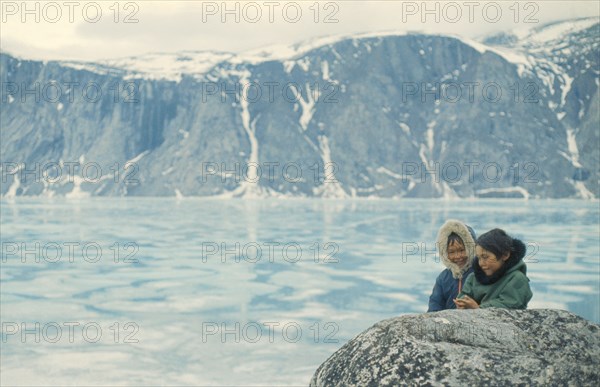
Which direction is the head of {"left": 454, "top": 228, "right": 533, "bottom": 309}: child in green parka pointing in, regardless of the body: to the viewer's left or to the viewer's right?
to the viewer's left

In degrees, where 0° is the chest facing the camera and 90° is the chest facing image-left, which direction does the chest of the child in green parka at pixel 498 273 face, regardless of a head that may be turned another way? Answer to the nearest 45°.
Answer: approximately 45°

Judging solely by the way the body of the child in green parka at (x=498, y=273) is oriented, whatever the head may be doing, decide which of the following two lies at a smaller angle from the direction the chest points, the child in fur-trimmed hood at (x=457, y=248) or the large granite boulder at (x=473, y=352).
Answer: the large granite boulder

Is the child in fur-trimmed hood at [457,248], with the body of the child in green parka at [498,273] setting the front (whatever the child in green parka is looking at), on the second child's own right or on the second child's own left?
on the second child's own right
